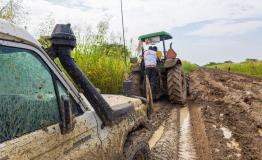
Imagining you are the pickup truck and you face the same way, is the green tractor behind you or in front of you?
in front

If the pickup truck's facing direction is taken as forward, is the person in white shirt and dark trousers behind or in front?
in front

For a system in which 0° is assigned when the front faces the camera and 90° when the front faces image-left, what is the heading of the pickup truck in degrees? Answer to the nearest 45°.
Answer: approximately 225°
